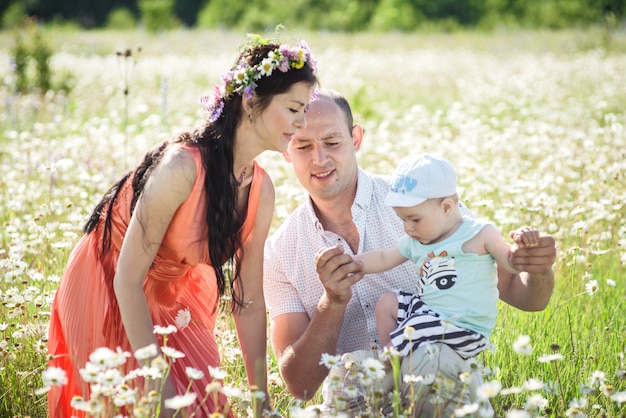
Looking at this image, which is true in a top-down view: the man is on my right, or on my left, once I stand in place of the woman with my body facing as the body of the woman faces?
on my left

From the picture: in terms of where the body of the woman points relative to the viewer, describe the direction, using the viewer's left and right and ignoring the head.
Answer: facing the viewer and to the right of the viewer
